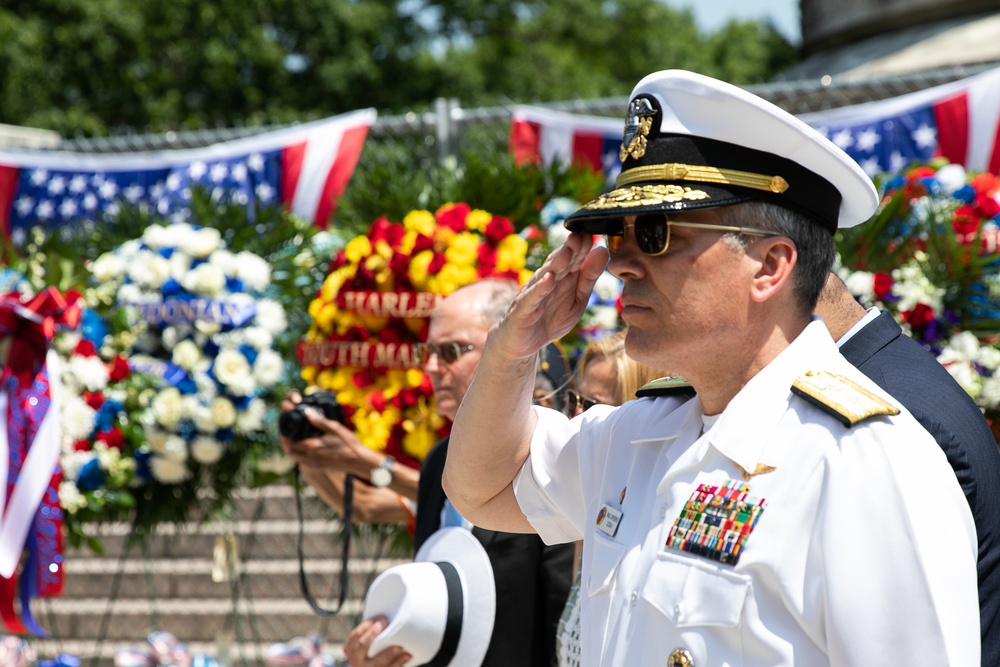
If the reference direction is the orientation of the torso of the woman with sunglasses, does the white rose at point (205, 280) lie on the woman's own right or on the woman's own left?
on the woman's own right

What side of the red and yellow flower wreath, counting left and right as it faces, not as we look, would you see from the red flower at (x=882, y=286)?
left

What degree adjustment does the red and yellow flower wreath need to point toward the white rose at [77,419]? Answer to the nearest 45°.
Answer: approximately 135° to its right

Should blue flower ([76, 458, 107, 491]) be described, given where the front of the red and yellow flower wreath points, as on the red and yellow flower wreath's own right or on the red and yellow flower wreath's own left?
on the red and yellow flower wreath's own right

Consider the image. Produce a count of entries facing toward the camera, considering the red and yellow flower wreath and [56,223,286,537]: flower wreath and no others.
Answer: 2

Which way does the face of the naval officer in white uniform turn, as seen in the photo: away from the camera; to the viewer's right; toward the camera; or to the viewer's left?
to the viewer's left

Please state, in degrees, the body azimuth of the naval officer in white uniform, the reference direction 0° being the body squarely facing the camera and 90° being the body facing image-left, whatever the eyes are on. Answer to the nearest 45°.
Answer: approximately 45°

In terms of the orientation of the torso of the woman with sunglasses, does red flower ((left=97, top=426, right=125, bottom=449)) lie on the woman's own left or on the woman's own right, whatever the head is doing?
on the woman's own right

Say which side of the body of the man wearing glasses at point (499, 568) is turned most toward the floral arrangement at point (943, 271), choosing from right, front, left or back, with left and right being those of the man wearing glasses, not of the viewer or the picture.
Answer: back

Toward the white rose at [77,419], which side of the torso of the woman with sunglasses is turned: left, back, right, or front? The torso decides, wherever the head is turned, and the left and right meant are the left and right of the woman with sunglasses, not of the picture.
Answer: right
